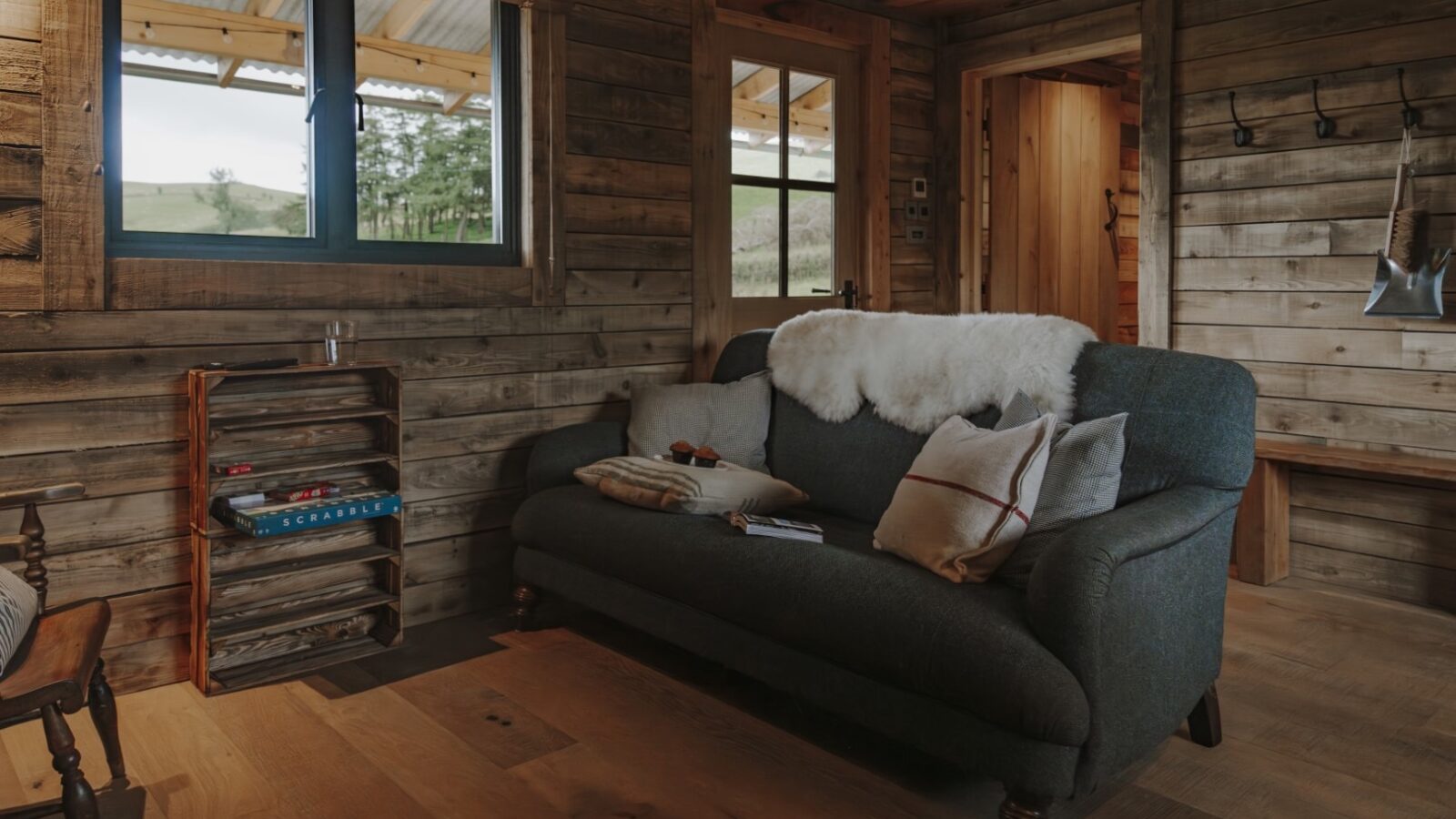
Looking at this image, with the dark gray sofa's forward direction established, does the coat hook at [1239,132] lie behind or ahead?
behind

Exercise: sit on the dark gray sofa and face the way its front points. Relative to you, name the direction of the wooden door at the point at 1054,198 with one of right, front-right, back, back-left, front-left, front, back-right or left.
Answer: back-right

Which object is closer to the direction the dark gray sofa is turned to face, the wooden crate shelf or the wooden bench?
the wooden crate shelf

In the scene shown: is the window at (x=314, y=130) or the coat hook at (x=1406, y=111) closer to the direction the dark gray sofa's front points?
the window

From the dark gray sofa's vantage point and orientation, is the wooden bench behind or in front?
behind

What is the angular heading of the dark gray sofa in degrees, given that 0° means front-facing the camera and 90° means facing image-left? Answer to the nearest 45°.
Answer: approximately 45°

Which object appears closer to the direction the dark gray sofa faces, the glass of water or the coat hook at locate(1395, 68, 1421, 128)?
the glass of water

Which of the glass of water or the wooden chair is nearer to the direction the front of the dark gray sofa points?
the wooden chair

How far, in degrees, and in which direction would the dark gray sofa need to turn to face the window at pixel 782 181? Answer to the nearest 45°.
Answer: approximately 135° to its right

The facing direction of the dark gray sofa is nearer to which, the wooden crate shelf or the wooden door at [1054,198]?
the wooden crate shelf

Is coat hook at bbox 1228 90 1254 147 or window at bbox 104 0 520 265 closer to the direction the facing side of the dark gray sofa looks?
the window
